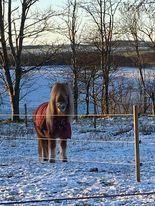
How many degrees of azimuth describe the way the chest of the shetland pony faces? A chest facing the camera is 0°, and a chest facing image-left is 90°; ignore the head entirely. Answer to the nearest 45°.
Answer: approximately 315°
